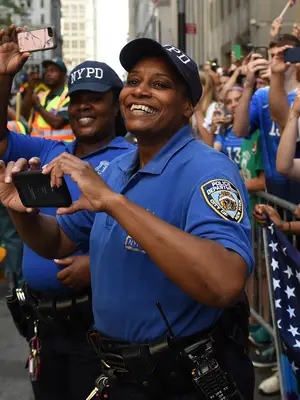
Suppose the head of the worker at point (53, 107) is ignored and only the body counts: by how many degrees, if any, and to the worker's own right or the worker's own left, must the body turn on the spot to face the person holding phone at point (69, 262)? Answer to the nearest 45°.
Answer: approximately 45° to the worker's own left

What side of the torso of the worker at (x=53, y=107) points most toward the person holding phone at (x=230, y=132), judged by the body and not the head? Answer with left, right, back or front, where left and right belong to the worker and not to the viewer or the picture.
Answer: left

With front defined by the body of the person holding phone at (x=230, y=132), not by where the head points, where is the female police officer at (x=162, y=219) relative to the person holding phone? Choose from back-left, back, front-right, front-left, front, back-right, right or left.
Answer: front-left

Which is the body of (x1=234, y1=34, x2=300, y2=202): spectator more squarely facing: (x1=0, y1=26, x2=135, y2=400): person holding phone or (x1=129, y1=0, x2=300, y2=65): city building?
the person holding phone

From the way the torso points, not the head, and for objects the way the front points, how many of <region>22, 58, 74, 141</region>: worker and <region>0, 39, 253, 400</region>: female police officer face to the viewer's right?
0

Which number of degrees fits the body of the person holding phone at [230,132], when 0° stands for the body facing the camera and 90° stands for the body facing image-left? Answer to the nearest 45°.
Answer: approximately 45°

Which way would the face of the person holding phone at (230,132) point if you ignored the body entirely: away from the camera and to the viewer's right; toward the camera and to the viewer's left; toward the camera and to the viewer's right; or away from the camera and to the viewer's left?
toward the camera and to the viewer's left
